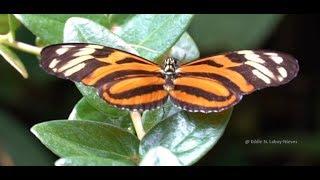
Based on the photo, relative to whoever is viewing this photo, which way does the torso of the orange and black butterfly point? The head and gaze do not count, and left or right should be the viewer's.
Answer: facing away from the viewer

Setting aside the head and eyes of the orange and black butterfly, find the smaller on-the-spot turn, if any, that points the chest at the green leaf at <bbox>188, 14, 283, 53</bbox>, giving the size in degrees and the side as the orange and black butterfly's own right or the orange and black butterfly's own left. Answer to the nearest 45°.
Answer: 0° — it already faces it
